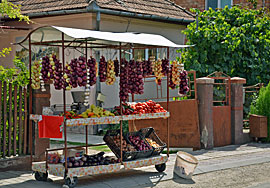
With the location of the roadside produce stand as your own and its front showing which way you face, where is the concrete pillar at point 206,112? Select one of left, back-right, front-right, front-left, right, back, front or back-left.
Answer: left

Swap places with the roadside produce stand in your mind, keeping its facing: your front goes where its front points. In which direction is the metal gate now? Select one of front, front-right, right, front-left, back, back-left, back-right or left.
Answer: left

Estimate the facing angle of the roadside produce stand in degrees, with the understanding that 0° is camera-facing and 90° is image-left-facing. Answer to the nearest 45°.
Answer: approximately 315°

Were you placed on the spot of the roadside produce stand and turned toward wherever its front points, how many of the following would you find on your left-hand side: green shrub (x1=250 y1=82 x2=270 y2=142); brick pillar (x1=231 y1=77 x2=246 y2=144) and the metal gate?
3

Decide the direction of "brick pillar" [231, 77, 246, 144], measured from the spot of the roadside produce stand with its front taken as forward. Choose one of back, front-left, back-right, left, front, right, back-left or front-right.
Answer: left
